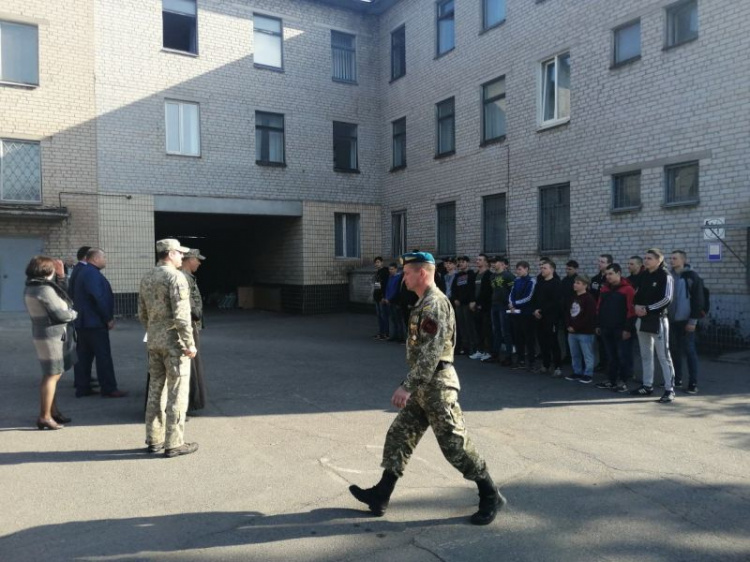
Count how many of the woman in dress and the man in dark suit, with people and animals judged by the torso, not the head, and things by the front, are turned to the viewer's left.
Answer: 0

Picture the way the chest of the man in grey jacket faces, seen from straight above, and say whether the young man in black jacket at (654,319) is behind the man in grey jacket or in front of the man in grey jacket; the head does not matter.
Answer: in front

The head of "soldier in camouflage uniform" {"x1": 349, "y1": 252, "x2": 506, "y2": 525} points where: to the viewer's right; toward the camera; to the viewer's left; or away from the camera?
to the viewer's left

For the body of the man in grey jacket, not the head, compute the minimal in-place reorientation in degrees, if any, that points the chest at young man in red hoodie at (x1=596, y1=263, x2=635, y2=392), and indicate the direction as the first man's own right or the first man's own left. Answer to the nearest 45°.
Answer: approximately 45° to the first man's own right

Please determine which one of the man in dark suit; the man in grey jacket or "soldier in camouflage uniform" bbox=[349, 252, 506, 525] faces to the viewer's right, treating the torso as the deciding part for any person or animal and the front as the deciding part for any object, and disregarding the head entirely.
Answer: the man in dark suit

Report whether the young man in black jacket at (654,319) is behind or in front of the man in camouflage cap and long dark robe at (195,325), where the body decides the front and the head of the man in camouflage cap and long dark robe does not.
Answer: in front

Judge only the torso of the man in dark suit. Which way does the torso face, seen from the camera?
to the viewer's right

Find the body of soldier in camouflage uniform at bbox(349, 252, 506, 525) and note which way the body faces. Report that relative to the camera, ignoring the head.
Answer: to the viewer's left

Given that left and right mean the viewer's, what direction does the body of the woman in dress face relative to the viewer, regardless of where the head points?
facing to the right of the viewer

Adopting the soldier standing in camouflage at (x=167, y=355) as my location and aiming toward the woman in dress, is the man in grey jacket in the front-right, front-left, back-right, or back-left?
back-right
